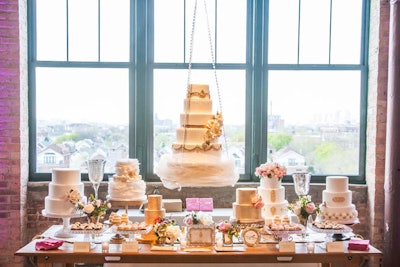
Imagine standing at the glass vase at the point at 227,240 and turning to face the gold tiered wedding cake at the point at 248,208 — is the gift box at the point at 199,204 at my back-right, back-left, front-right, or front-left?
front-left

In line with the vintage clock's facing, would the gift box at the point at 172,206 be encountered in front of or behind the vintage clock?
behind

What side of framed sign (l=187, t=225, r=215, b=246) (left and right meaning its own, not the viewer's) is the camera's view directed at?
front

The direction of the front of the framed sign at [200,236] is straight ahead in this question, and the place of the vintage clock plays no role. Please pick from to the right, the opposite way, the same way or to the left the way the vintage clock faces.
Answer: the same way

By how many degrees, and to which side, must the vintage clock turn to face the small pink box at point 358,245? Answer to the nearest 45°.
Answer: approximately 90° to its left

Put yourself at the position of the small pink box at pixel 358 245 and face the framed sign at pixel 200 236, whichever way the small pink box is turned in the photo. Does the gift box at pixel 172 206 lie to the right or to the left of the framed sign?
right

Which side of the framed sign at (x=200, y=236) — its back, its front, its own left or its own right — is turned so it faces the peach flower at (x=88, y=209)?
right

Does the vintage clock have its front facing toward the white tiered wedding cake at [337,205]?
no

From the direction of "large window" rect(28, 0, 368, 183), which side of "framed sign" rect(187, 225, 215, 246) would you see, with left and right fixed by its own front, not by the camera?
back

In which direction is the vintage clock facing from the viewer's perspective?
toward the camera

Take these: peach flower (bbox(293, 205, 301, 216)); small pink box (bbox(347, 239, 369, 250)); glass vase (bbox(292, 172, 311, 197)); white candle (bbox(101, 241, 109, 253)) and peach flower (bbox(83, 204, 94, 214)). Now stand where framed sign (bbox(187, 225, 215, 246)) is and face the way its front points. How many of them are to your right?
2

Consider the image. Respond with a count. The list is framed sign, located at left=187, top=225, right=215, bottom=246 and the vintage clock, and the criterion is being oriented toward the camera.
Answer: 2

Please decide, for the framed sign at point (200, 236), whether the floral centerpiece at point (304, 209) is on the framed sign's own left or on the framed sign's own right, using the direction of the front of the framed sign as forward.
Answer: on the framed sign's own left

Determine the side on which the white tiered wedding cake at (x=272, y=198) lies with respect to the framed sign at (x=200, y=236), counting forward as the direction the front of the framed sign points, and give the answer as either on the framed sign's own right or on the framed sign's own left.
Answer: on the framed sign's own left

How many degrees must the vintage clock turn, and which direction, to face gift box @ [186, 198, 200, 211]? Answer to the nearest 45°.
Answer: approximately 135° to its right

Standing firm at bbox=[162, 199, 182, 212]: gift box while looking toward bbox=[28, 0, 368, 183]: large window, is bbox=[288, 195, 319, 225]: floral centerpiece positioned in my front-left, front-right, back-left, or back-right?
back-right

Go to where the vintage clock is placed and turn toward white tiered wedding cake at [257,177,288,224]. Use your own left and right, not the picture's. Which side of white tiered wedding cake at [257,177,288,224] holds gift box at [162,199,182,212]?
left

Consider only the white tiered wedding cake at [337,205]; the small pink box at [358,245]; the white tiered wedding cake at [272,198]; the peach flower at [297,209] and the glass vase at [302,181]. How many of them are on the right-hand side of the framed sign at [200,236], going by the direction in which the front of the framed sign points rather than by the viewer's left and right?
0

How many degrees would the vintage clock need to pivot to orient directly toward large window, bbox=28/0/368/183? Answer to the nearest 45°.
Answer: approximately 180°

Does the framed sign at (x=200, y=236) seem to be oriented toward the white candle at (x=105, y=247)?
no
